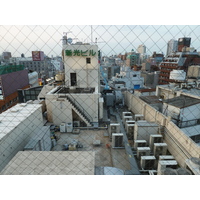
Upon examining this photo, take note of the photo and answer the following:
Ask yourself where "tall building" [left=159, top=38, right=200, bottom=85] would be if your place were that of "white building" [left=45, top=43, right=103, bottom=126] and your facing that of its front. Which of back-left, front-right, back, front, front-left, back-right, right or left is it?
back-left

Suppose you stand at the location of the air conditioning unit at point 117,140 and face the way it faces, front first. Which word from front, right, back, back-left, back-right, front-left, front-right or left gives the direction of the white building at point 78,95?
back-right

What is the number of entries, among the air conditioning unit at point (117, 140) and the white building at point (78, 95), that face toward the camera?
2

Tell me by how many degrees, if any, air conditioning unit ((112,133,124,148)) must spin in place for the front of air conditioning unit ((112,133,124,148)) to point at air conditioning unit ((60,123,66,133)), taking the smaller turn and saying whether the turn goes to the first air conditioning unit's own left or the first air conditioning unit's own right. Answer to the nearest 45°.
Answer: approximately 90° to the first air conditioning unit's own right

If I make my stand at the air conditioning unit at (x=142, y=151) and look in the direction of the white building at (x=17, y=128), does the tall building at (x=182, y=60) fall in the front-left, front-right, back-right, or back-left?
back-right

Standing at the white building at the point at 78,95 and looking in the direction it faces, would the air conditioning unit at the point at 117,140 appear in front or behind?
in front

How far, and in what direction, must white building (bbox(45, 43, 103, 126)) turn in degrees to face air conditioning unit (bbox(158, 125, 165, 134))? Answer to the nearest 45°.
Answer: approximately 45° to its left

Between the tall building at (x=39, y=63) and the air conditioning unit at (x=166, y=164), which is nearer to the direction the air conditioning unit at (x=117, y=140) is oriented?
the air conditioning unit

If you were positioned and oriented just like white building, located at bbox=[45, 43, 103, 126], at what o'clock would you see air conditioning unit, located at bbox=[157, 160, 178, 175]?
The air conditioning unit is roughly at 11 o'clock from the white building.

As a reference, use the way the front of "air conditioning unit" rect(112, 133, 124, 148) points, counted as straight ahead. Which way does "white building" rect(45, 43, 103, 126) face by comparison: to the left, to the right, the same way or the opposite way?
the same way

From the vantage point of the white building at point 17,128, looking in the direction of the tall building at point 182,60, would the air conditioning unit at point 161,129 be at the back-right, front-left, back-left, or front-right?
front-right

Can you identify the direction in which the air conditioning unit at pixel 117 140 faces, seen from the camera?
facing the viewer

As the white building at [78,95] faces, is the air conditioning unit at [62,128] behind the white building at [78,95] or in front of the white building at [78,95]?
in front
